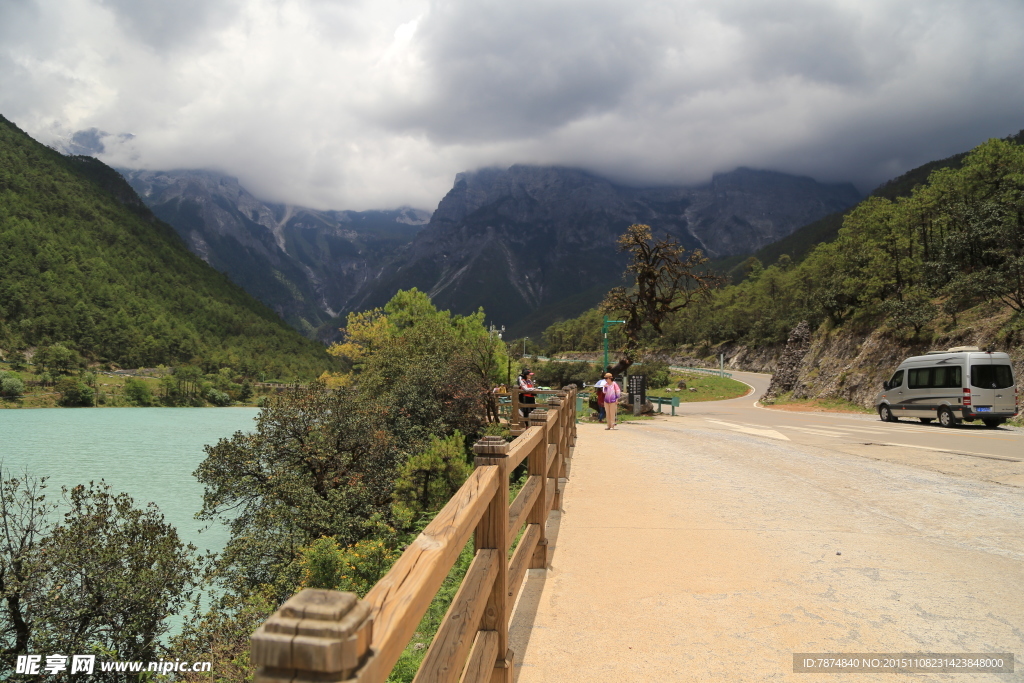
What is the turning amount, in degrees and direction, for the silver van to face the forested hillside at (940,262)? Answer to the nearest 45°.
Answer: approximately 45° to its right

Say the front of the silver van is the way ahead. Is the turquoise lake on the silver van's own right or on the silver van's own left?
on the silver van's own left

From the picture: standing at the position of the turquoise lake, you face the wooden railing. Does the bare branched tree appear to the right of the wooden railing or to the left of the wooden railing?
left

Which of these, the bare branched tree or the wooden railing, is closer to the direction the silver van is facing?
the bare branched tree

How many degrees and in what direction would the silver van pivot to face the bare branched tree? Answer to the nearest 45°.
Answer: approximately 45° to its left

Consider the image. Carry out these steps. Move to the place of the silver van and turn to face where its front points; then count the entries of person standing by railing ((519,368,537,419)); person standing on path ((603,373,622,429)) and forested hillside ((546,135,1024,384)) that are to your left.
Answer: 2

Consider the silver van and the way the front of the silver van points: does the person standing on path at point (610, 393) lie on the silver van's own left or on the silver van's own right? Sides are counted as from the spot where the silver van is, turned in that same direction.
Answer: on the silver van's own left

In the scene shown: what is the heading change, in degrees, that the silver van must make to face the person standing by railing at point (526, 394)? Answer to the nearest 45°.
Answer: approximately 90° to its left

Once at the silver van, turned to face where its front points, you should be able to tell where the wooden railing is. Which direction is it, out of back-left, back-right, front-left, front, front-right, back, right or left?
back-left

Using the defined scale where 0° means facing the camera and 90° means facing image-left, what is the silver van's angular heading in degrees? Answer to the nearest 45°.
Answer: approximately 135°

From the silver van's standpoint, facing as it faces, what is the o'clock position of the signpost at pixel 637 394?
The signpost is roughly at 11 o'clock from the silver van.
